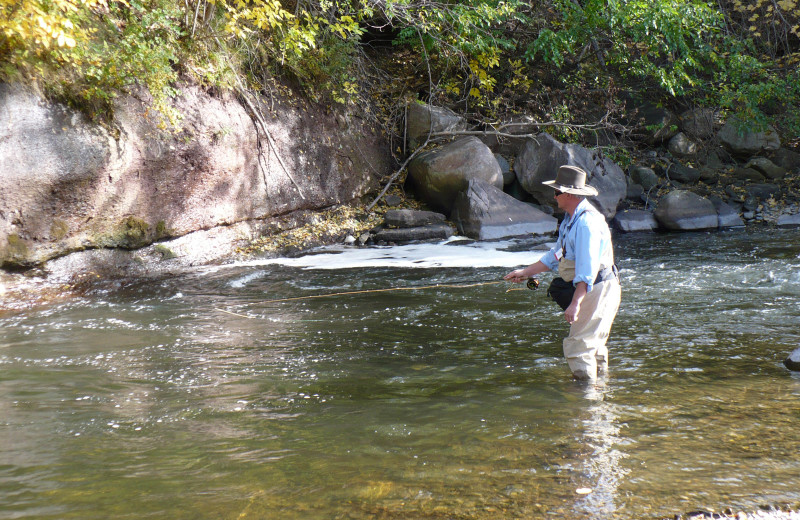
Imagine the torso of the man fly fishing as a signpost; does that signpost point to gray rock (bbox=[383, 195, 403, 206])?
no

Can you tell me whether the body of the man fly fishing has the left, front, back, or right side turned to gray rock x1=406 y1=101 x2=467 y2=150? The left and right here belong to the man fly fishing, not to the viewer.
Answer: right

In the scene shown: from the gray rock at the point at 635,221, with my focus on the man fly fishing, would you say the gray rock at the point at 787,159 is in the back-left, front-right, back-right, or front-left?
back-left

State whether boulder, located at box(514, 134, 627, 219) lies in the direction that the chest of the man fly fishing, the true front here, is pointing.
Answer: no

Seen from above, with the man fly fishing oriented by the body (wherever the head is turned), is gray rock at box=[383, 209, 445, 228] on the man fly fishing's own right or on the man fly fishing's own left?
on the man fly fishing's own right

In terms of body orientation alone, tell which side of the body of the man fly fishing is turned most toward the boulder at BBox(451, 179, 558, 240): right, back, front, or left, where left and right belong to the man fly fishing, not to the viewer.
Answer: right

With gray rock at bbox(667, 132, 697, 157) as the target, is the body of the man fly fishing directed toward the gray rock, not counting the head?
no

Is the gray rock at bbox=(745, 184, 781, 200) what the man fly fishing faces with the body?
no

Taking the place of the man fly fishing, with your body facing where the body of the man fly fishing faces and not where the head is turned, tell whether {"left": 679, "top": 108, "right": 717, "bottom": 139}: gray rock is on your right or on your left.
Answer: on your right

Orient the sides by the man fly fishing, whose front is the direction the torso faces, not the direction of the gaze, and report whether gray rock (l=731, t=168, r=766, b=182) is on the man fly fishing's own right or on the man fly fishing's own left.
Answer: on the man fly fishing's own right

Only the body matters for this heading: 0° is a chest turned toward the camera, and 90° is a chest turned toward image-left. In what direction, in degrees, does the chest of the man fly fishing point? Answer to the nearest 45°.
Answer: approximately 90°
